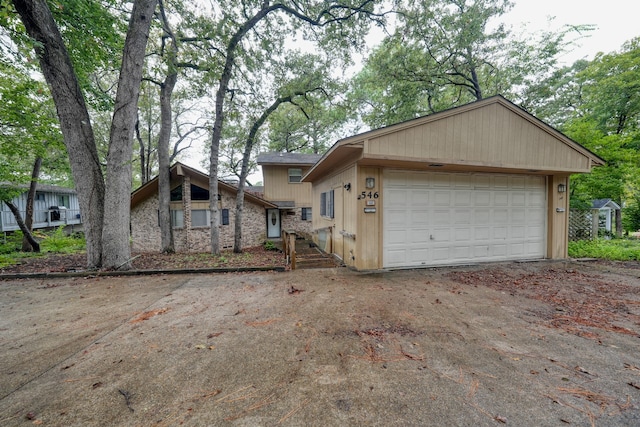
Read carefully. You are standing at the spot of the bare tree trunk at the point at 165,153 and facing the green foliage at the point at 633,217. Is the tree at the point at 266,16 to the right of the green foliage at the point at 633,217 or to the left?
right

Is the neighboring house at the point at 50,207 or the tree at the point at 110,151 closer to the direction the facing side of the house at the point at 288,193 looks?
the tree

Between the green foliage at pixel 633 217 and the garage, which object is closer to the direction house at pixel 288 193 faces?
the garage

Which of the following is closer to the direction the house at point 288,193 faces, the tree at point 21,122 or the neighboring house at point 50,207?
the tree

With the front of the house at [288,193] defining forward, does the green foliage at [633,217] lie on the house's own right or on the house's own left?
on the house's own left

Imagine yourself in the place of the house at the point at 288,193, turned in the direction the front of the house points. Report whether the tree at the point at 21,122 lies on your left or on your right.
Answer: on your right

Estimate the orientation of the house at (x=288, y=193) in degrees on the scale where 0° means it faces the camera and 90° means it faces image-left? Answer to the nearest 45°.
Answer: approximately 0°

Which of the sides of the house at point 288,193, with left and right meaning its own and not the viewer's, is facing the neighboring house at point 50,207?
right

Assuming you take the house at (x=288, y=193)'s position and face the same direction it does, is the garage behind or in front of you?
in front
